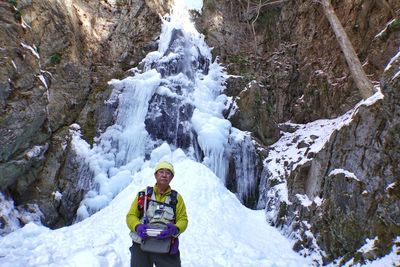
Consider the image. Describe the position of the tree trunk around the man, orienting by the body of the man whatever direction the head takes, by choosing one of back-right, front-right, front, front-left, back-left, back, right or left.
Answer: back-left

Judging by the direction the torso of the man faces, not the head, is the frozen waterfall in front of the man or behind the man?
behind

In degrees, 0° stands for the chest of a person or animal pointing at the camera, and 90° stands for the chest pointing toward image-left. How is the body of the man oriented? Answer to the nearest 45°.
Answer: approximately 0°
